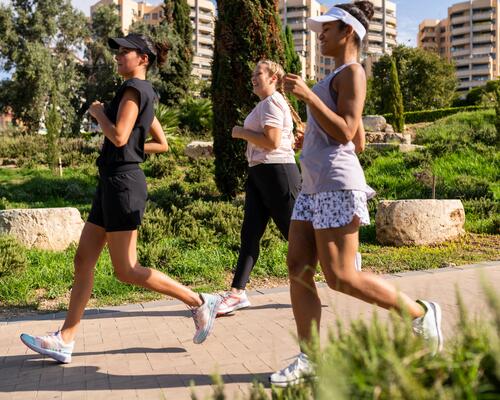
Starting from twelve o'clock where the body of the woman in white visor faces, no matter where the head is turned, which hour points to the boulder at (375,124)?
The boulder is roughly at 3 o'clock from the woman in white visor.

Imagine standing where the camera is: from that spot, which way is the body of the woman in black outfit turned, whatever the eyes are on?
to the viewer's left

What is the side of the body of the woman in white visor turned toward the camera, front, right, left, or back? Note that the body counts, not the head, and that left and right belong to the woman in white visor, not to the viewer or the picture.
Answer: left

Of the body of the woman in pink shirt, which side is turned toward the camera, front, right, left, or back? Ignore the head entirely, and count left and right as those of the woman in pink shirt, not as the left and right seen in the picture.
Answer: left

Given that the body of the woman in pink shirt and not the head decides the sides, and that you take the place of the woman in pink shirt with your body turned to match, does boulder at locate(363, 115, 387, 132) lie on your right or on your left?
on your right
